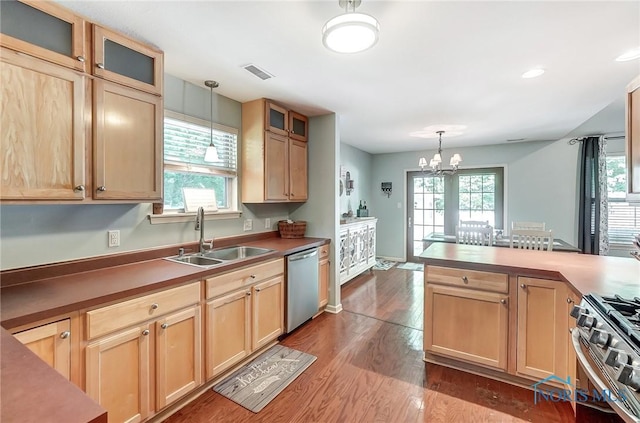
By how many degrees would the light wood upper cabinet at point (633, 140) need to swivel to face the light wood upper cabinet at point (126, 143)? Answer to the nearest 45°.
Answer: approximately 45° to its left

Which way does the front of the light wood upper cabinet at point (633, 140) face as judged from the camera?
facing to the left of the viewer

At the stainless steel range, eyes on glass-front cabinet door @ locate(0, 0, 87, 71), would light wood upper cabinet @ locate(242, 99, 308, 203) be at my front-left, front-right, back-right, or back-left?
front-right

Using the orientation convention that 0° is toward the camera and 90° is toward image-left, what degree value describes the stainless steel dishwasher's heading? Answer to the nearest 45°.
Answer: approximately 315°

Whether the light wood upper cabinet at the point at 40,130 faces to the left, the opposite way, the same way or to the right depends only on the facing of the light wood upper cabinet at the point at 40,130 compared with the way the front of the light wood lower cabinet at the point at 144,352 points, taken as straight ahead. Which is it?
the same way

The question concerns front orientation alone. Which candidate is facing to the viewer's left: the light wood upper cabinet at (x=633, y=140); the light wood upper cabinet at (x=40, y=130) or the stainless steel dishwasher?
the light wood upper cabinet at (x=633, y=140)

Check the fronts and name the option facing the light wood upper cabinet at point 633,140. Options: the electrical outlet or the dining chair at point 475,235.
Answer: the electrical outlet

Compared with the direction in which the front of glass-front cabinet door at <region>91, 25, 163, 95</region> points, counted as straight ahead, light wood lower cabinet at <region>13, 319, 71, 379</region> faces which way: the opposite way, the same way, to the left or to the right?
the same way

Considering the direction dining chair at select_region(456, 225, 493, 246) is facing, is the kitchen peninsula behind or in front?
behind

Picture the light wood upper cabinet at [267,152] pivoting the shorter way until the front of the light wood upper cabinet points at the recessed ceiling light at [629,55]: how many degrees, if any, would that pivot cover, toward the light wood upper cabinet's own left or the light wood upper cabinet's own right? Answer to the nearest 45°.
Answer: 0° — it already faces it

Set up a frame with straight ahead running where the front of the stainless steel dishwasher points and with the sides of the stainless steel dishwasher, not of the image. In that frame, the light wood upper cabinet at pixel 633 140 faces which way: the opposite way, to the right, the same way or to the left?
the opposite way

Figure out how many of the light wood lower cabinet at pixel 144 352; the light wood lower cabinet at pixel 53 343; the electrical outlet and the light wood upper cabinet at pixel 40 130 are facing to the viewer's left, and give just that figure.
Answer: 0

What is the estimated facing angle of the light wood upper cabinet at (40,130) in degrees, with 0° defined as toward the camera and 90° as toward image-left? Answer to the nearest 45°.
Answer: approximately 315°

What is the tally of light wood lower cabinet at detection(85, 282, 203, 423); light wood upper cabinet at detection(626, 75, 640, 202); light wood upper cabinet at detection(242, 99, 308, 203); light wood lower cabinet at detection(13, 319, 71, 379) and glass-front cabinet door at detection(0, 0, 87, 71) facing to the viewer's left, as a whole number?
1

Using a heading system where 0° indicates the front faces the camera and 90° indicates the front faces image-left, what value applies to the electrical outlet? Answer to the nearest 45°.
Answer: approximately 315°

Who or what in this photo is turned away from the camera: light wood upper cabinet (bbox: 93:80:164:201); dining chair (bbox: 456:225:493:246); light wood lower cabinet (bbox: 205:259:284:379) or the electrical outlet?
the dining chair
